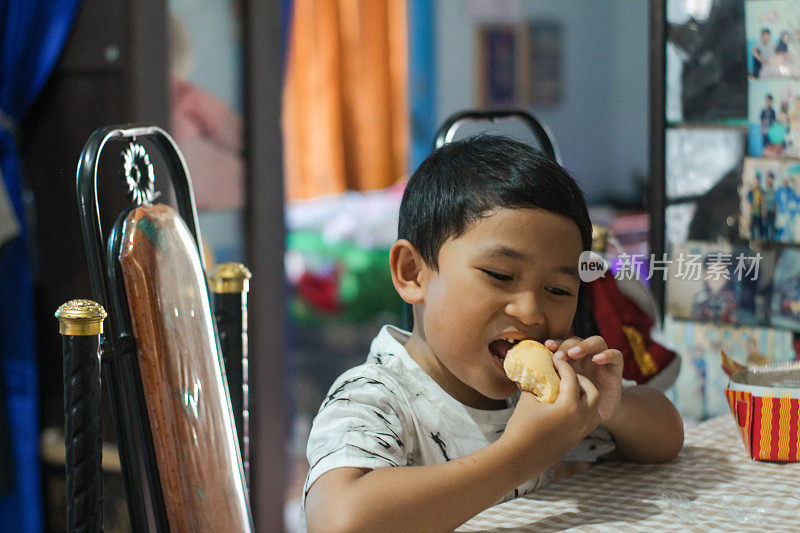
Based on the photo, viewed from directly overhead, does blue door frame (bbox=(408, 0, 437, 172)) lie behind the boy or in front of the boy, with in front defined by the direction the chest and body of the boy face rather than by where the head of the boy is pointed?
behind

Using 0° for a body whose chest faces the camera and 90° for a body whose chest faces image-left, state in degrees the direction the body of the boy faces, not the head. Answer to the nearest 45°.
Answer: approximately 315°

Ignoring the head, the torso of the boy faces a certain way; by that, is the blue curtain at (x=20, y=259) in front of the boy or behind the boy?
behind

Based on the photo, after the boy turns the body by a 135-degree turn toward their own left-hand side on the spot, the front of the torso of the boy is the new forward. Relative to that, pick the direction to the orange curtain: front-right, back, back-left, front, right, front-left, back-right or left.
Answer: front

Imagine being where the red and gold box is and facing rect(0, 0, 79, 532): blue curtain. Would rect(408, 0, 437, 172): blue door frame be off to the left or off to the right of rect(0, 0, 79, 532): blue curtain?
right

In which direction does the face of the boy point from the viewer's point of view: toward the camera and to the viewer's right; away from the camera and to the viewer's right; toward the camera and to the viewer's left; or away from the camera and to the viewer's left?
toward the camera and to the viewer's right
